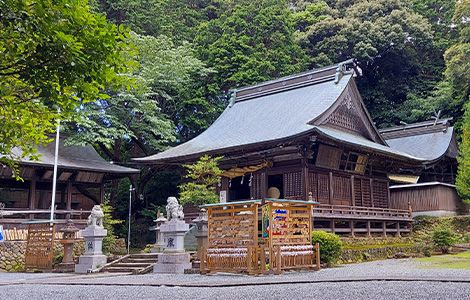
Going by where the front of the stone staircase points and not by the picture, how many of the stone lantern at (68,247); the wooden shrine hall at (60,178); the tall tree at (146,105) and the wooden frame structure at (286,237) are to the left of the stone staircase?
1

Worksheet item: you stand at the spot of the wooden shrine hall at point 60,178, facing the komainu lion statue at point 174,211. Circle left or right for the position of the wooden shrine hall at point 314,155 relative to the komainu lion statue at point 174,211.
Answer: left

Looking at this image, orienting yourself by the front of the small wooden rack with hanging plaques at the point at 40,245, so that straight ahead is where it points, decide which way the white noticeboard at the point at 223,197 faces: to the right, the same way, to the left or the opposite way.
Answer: the same way

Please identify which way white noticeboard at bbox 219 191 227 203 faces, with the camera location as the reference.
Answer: facing the viewer

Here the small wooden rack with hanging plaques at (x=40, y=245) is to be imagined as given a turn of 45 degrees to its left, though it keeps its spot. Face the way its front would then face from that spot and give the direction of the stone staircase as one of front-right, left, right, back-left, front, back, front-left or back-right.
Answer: front

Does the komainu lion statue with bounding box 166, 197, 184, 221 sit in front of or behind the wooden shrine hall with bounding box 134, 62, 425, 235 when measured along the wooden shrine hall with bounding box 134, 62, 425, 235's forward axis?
in front

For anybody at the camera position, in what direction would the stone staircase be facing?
facing the viewer and to the left of the viewer

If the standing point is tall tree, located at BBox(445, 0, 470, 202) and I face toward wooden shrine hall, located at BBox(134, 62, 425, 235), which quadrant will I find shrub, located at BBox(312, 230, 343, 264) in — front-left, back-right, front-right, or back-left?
front-left

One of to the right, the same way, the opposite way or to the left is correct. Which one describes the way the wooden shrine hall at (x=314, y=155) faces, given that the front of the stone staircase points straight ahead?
the same way

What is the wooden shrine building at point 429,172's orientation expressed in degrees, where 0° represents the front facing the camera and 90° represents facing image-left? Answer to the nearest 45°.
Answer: approximately 45°

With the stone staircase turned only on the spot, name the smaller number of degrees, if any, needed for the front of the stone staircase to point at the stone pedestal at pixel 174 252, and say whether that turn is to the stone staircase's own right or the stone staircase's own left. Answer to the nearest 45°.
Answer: approximately 90° to the stone staircase's own left

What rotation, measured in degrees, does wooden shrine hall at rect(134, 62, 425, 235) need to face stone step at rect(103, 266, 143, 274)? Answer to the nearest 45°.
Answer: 0° — it already faces it

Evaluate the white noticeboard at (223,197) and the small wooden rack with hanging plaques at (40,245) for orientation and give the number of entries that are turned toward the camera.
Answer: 2

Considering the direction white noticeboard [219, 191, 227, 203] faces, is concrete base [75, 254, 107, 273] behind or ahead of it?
ahead

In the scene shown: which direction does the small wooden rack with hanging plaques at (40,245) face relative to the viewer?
toward the camera

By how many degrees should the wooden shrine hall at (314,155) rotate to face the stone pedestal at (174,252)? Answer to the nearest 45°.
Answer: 0° — it already faces it

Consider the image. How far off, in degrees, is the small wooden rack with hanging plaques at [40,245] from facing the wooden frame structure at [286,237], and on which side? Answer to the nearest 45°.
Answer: approximately 45° to its left

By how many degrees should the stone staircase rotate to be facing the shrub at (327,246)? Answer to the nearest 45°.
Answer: approximately 90° to its left
